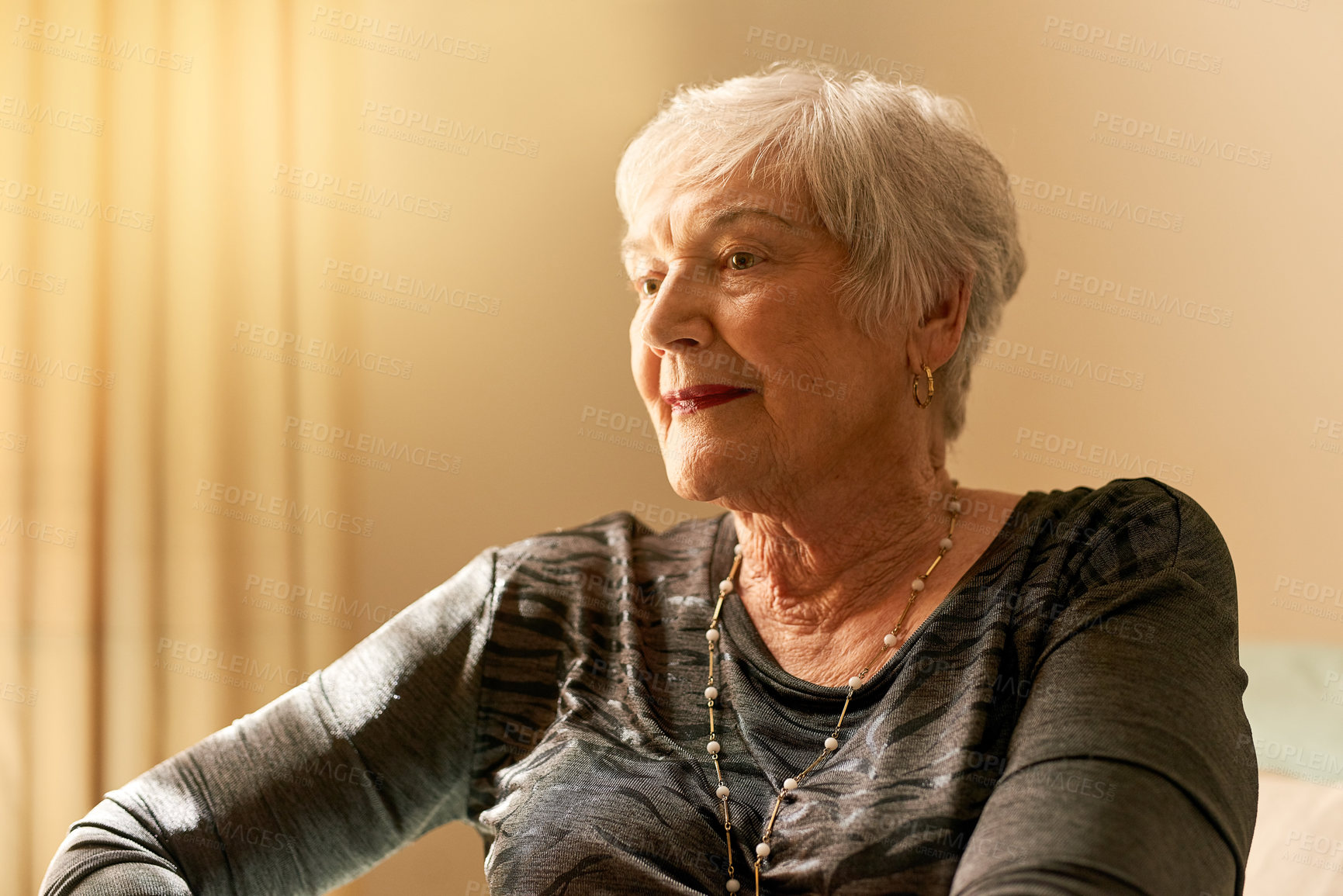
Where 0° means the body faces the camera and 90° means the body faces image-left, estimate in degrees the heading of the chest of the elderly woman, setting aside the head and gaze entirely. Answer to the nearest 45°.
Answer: approximately 45°

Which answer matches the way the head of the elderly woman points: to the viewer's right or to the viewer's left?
to the viewer's left
